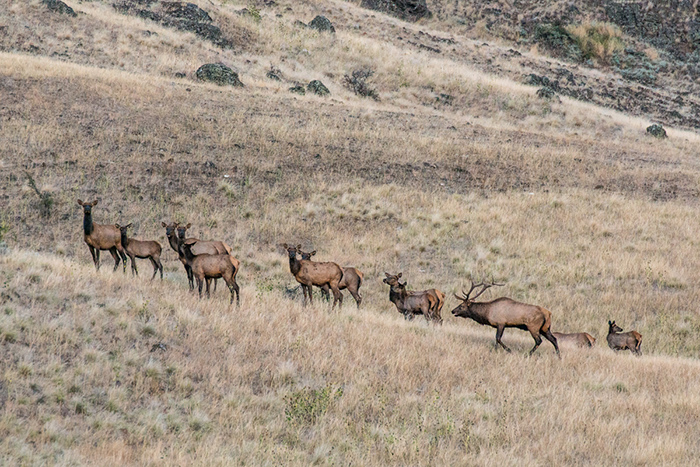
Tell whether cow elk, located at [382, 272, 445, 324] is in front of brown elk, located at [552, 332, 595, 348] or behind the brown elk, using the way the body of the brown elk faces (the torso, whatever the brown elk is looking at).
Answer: in front

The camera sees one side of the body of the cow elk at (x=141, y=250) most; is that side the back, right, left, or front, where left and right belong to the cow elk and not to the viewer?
left

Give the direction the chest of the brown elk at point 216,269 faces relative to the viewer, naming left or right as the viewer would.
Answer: facing to the left of the viewer

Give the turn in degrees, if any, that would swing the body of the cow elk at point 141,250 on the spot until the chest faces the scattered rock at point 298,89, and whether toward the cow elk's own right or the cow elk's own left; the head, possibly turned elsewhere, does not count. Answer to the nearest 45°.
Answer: approximately 90° to the cow elk's own right

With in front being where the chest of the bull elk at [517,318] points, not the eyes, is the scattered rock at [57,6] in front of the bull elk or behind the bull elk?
in front

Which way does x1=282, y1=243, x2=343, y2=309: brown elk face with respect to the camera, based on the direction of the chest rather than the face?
to the viewer's left

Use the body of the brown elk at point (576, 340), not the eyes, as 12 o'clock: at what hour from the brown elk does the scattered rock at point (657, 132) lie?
The scattered rock is roughly at 3 o'clock from the brown elk.

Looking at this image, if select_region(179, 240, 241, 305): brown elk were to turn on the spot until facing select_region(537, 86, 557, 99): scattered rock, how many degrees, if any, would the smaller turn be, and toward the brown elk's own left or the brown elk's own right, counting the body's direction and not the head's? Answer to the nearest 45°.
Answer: approximately 135° to the brown elk's own right

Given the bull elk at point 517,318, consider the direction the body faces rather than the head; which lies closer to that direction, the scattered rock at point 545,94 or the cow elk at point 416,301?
the cow elk

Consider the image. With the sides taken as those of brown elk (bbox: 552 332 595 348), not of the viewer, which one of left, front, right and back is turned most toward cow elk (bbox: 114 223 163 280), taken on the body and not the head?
front

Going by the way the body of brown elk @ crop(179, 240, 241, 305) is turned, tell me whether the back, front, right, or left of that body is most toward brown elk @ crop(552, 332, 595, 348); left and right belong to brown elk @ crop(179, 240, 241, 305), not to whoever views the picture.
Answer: back

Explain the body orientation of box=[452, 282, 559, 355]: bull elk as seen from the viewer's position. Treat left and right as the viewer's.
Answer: facing to the left of the viewer

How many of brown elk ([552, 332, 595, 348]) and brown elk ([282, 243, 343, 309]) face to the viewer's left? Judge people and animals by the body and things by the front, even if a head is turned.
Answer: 2
